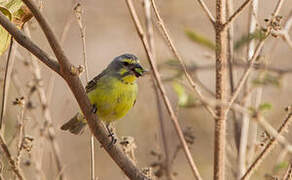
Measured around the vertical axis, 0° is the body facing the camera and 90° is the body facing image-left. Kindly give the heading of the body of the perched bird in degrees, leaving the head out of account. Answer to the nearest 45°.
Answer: approximately 315°

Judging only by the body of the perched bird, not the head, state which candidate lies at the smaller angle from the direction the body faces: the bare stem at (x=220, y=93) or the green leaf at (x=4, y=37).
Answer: the bare stem

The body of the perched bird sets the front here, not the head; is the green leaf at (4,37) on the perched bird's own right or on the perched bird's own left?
on the perched bird's own right

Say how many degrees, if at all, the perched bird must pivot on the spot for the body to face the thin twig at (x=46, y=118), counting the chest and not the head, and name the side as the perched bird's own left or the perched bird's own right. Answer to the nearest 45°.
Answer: approximately 90° to the perched bird's own right
